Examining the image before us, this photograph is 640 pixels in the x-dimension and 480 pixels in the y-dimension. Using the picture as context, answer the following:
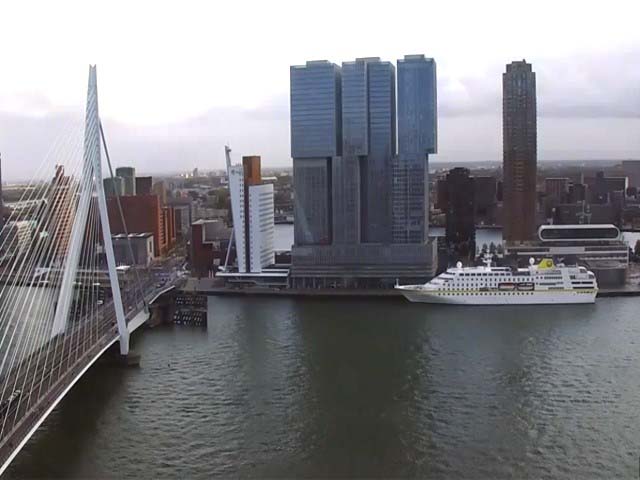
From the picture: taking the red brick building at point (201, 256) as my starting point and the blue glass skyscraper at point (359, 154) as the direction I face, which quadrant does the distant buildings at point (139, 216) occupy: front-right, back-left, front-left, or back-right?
back-left

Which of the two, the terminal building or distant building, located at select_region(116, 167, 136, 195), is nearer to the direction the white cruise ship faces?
the distant building

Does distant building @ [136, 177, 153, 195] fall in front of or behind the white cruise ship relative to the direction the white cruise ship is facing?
in front

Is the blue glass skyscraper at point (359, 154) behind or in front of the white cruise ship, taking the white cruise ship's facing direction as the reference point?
in front

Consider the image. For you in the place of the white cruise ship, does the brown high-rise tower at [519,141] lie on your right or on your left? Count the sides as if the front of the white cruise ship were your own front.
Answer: on your right

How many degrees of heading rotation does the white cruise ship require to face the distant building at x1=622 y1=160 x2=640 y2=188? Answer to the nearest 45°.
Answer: approximately 90° to its right

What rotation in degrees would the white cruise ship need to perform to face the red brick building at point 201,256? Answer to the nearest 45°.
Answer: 0° — it already faces it

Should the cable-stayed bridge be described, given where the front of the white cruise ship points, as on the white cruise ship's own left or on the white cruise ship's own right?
on the white cruise ship's own left

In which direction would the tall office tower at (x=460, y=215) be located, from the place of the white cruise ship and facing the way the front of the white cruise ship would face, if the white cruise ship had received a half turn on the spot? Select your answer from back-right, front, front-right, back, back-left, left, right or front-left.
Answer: left

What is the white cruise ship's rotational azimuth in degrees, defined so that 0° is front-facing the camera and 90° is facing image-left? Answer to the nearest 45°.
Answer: approximately 90°

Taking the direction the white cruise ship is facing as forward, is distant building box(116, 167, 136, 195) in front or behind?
in front

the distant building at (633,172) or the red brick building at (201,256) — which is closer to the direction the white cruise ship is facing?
the red brick building

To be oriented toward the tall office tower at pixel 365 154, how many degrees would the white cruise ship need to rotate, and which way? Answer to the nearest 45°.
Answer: approximately 45° to its right
